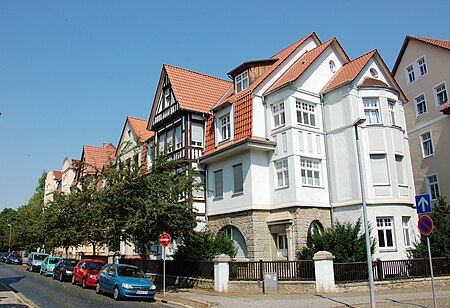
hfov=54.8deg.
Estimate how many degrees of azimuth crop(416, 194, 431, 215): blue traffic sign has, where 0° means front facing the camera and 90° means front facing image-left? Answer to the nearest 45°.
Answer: approximately 0°

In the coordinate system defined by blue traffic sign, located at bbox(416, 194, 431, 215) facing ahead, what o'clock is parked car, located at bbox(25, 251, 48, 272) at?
The parked car is roughly at 4 o'clock from the blue traffic sign.
